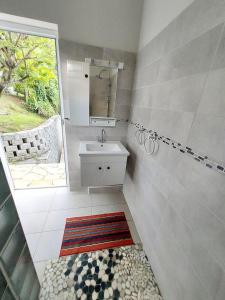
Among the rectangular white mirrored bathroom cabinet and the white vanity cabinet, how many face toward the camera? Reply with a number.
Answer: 2

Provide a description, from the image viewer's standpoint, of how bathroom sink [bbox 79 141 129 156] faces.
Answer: facing the viewer

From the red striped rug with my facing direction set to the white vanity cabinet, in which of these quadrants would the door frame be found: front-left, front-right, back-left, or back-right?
front-left

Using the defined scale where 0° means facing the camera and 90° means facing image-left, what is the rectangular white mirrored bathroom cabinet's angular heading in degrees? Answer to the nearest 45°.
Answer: approximately 0°

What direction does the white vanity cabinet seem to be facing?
toward the camera

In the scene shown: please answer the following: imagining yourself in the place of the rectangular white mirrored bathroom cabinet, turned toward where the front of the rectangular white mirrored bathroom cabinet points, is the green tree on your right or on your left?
on your right
